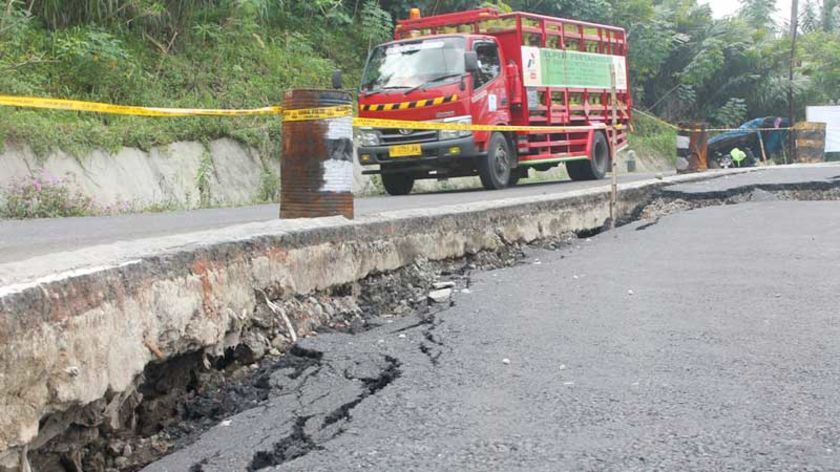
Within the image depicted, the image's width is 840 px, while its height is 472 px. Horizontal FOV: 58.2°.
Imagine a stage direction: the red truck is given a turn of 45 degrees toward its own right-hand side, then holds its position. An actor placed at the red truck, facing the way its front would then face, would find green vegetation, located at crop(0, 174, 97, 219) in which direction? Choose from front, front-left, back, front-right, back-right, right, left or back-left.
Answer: front-left

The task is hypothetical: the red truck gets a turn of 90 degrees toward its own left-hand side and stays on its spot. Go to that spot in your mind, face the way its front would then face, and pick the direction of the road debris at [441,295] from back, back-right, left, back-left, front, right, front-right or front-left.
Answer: front-right

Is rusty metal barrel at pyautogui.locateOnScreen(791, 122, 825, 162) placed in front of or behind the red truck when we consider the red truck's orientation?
behind

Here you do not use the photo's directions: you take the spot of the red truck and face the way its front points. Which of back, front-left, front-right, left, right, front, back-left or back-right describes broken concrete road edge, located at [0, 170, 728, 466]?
front-left

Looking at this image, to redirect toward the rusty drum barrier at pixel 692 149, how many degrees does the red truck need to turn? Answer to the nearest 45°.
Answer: approximately 180°

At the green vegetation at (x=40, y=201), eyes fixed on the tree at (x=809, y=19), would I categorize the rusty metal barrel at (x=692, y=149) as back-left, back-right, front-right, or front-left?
front-right

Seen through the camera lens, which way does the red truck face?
facing the viewer and to the left of the viewer

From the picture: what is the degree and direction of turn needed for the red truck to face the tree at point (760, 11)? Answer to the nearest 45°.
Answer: approximately 180°

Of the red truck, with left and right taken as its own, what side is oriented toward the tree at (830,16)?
back

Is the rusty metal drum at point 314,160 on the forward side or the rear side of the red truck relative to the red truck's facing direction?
on the forward side

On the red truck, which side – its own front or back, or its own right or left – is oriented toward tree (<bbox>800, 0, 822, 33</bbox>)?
back
